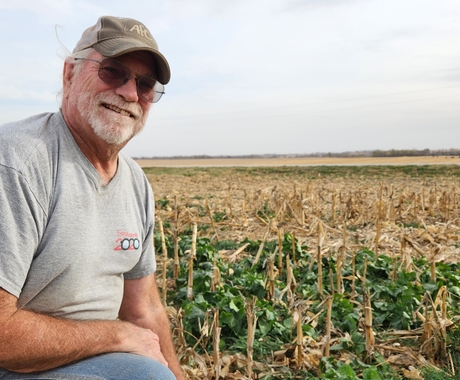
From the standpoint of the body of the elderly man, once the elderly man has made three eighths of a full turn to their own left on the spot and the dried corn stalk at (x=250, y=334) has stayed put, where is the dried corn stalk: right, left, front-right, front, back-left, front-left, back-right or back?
front-right
